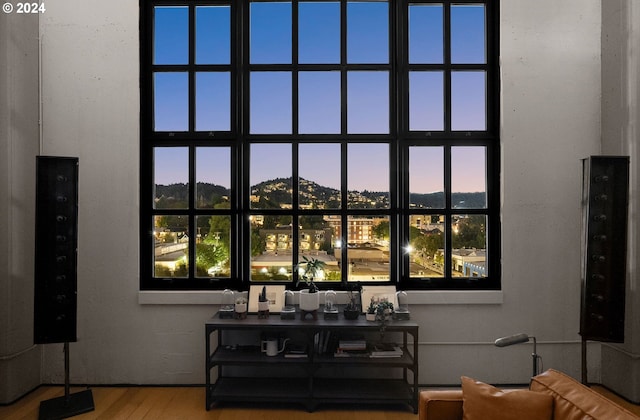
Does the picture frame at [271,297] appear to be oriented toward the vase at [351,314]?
no

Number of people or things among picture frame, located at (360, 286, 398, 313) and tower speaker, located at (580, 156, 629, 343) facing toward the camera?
2

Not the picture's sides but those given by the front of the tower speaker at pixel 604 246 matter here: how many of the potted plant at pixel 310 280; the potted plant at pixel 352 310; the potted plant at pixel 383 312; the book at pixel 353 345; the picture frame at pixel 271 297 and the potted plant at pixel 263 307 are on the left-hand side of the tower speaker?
0

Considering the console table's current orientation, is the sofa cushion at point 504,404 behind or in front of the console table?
in front

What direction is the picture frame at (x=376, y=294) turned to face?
toward the camera

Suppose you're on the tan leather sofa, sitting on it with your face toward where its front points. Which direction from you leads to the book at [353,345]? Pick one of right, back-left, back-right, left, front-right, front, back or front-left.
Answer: right

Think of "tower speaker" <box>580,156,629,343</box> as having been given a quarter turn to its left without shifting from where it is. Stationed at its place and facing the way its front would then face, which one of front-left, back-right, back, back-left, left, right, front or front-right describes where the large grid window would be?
back

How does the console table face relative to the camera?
toward the camera

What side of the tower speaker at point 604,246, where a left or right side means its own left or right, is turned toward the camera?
front

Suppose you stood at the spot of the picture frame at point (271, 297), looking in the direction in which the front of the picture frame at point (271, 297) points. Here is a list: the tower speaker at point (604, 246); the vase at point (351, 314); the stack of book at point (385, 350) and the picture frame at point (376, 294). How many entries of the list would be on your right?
0

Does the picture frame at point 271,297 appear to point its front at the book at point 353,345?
no

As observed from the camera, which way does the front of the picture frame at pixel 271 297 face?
facing the viewer
